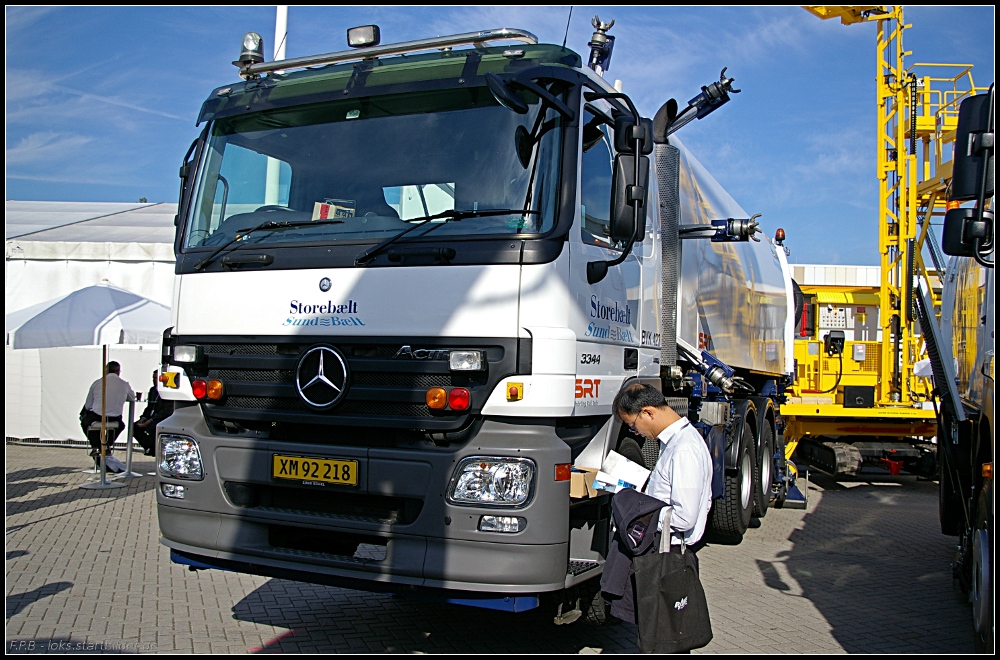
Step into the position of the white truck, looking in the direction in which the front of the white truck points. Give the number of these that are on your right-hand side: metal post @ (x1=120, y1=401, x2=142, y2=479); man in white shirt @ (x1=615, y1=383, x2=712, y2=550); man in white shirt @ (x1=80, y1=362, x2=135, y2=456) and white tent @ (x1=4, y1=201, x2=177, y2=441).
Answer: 3

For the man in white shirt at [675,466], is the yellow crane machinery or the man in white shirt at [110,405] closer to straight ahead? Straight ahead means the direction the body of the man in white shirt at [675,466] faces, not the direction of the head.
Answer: the man in white shirt

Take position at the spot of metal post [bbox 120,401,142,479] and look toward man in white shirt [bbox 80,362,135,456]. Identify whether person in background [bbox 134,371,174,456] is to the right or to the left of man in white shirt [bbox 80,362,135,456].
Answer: right

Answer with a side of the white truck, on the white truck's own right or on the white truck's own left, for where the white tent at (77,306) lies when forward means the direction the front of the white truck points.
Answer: on the white truck's own right

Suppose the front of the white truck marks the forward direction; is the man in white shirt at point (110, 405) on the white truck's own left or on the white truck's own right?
on the white truck's own right

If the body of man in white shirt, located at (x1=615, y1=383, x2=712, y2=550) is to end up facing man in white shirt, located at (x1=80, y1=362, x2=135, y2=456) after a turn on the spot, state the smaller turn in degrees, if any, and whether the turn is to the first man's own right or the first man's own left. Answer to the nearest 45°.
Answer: approximately 45° to the first man's own right

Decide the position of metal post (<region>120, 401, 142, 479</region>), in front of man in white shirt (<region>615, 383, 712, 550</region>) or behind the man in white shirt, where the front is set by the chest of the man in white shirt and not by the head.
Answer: in front

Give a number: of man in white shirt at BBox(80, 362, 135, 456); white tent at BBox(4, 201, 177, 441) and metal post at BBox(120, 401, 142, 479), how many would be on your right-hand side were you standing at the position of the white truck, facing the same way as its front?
3

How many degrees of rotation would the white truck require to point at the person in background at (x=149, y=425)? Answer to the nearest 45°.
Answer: approximately 90° to its right

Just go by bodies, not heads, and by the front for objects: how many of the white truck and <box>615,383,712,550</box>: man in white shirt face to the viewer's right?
0

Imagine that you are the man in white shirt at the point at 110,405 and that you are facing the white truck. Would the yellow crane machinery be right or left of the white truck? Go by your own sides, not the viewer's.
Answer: left

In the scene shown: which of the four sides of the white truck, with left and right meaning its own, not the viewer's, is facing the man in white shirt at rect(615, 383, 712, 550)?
left

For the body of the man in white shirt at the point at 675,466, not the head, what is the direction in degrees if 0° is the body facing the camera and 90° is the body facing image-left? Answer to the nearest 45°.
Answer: approximately 90°

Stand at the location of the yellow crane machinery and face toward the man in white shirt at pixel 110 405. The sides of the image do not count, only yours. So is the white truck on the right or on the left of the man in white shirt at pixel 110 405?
left

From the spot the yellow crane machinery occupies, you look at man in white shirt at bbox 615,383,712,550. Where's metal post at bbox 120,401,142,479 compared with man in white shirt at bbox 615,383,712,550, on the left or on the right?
right

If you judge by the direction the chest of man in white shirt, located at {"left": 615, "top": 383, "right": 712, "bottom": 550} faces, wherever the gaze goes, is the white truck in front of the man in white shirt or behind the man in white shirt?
in front

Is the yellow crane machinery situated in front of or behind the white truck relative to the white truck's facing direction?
behind
